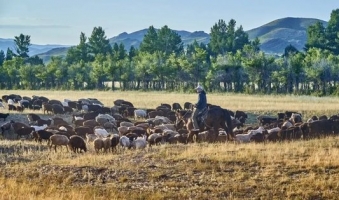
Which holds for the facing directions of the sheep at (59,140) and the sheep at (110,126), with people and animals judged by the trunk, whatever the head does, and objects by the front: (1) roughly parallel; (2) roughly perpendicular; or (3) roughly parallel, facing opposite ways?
roughly parallel

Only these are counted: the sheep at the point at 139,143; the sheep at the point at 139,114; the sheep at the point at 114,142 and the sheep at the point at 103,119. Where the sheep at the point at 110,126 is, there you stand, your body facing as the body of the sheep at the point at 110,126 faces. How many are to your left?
2

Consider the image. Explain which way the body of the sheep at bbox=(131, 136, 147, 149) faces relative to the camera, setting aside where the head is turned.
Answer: to the viewer's left

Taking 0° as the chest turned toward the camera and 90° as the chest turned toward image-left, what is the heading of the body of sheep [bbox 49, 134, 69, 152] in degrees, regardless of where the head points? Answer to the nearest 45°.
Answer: approximately 90°

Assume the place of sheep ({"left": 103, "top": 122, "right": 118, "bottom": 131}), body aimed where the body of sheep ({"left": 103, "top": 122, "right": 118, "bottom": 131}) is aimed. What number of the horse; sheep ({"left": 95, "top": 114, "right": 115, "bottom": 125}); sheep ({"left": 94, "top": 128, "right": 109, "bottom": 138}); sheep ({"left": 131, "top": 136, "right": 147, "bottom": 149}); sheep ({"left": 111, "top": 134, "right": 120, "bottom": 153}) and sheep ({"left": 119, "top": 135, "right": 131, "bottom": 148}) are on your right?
1

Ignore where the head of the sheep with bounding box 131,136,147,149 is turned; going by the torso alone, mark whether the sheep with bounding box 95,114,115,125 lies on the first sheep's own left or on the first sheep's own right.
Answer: on the first sheep's own right

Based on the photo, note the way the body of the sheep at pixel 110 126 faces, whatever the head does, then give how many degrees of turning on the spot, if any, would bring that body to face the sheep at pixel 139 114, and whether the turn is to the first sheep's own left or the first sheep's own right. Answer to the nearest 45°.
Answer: approximately 90° to the first sheep's own right

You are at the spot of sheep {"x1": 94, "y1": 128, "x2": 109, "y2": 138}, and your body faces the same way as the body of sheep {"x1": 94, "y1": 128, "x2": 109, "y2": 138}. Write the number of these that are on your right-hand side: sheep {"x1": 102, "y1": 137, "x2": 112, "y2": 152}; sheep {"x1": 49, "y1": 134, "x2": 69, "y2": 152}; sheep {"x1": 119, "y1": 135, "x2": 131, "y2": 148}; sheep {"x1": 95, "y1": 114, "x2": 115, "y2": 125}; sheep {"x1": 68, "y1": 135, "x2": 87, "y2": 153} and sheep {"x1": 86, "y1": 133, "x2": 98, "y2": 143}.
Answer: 1
